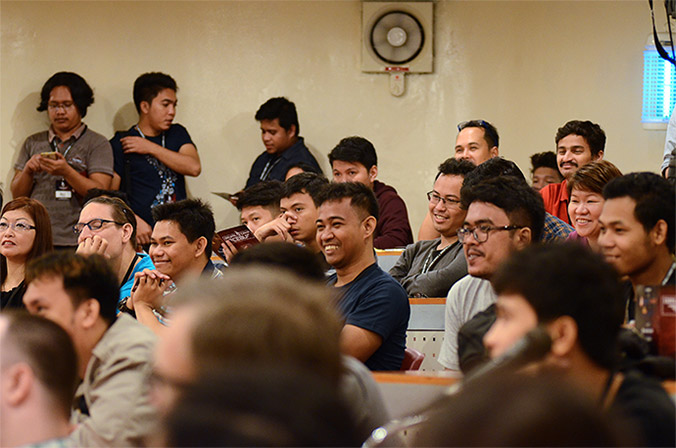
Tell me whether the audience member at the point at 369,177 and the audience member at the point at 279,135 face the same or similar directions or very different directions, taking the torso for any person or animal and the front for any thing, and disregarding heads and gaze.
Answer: same or similar directions

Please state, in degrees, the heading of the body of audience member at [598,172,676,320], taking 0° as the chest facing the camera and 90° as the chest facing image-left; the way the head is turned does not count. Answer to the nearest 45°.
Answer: approximately 45°

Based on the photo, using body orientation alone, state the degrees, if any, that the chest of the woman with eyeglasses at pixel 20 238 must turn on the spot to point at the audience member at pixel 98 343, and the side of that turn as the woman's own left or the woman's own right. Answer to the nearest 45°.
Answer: approximately 45° to the woman's own left

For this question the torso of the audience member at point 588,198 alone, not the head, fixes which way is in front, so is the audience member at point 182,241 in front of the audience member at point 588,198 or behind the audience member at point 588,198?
in front

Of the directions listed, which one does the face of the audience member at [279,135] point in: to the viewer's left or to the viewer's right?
to the viewer's left

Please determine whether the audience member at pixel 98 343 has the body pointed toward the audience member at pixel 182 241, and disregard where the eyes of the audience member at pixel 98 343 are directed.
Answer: no

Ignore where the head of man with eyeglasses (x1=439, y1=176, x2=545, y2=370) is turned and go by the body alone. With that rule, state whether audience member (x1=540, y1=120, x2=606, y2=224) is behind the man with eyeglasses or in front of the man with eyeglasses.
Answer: behind

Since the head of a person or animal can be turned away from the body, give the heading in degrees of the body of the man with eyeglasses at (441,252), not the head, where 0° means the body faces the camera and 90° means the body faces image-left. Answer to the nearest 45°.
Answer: approximately 45°

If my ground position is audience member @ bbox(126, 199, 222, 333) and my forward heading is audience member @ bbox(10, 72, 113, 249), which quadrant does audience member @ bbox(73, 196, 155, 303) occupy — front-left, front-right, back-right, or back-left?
front-left

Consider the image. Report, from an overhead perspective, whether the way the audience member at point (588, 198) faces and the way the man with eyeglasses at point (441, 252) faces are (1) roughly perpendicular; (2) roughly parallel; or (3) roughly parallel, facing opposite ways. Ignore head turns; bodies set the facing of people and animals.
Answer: roughly parallel

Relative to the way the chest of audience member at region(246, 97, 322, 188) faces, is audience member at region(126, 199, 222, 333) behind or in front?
in front

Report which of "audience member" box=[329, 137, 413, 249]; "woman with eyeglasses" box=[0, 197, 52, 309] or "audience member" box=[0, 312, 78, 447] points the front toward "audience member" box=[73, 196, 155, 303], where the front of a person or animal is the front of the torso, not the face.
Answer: "audience member" box=[329, 137, 413, 249]

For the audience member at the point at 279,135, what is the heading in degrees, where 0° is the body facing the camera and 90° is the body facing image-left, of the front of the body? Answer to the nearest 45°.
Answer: approximately 45°

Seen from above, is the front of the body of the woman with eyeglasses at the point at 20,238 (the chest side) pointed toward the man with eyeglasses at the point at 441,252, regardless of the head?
no
